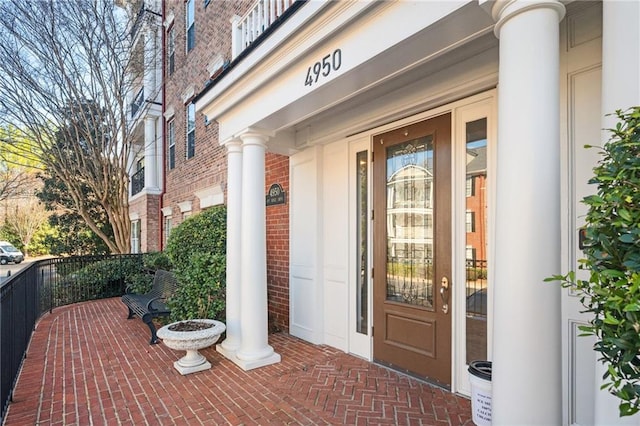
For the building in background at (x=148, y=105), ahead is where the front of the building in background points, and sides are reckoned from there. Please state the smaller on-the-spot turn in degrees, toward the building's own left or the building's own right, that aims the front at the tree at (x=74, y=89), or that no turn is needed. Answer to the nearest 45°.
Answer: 0° — it already faces it

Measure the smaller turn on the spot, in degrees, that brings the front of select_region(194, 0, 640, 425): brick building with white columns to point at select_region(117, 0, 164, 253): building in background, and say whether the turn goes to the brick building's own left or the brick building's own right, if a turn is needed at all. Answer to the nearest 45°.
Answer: approximately 90° to the brick building's own right

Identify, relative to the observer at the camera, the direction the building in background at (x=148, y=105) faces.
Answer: facing the viewer and to the left of the viewer

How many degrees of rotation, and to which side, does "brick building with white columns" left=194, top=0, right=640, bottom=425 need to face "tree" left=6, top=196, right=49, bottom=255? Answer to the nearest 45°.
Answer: approximately 90° to its right

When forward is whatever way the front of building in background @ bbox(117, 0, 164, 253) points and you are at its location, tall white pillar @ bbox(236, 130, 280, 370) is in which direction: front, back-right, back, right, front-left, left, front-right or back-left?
front-left

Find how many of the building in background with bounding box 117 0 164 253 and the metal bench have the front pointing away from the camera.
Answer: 0

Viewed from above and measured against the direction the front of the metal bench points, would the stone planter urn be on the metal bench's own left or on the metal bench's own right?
on the metal bench's own left
